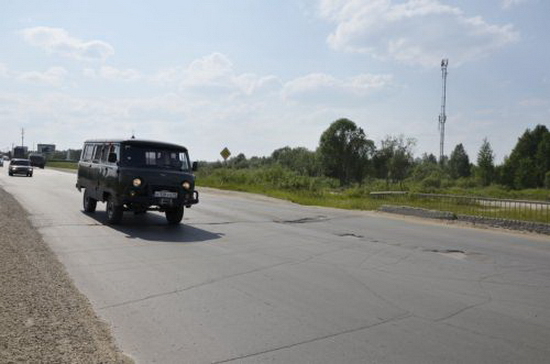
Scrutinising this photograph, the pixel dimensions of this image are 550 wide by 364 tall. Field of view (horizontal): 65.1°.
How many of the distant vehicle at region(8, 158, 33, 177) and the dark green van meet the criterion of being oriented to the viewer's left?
0

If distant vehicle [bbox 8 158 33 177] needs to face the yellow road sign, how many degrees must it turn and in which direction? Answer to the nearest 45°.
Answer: approximately 45° to its left

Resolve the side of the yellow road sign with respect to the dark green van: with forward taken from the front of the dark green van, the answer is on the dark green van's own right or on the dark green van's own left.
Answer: on the dark green van's own left

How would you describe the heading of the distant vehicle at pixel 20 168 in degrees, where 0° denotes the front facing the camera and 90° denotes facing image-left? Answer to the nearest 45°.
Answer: approximately 0°

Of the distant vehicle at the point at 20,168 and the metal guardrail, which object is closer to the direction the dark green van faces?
the metal guardrail

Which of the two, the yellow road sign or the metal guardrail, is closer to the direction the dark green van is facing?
the metal guardrail

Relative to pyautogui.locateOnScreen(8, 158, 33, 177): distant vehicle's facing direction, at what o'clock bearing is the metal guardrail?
The metal guardrail is roughly at 11 o'clock from the distant vehicle.

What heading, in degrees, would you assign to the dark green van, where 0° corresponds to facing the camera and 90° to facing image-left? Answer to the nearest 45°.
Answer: approximately 315°

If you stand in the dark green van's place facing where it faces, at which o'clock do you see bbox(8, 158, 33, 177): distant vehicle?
The distant vehicle is roughly at 7 o'clock from the dark green van.

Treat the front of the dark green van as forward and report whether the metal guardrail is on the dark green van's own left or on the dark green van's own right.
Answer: on the dark green van's own left

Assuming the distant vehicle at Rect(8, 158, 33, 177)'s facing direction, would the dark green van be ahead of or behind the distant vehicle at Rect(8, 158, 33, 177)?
ahead
